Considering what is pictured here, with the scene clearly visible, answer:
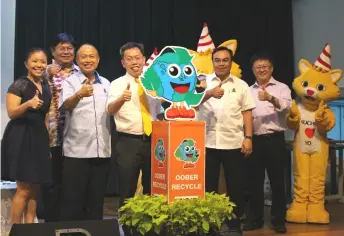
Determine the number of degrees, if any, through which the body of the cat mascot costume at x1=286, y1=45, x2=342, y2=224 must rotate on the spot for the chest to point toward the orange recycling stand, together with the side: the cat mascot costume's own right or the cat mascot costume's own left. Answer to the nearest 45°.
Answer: approximately 45° to the cat mascot costume's own right

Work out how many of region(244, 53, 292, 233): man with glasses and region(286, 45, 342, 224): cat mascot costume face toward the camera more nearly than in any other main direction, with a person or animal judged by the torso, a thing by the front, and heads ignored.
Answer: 2

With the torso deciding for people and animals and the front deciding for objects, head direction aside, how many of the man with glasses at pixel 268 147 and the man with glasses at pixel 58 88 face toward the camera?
2

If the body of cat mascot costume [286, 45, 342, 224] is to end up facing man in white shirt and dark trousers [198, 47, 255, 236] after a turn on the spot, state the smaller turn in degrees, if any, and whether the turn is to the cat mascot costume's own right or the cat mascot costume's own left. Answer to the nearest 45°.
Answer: approximately 45° to the cat mascot costume's own right

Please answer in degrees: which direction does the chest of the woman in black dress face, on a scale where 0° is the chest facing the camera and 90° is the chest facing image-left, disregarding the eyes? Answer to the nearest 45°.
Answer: approximately 315°

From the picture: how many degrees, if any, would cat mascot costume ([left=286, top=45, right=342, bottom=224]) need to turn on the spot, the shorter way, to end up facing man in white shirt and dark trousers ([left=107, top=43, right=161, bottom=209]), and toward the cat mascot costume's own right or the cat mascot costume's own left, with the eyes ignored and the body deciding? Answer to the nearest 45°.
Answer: approximately 45° to the cat mascot costume's own right

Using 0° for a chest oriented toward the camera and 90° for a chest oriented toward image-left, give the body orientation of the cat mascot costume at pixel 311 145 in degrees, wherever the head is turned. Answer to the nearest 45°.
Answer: approximately 0°
